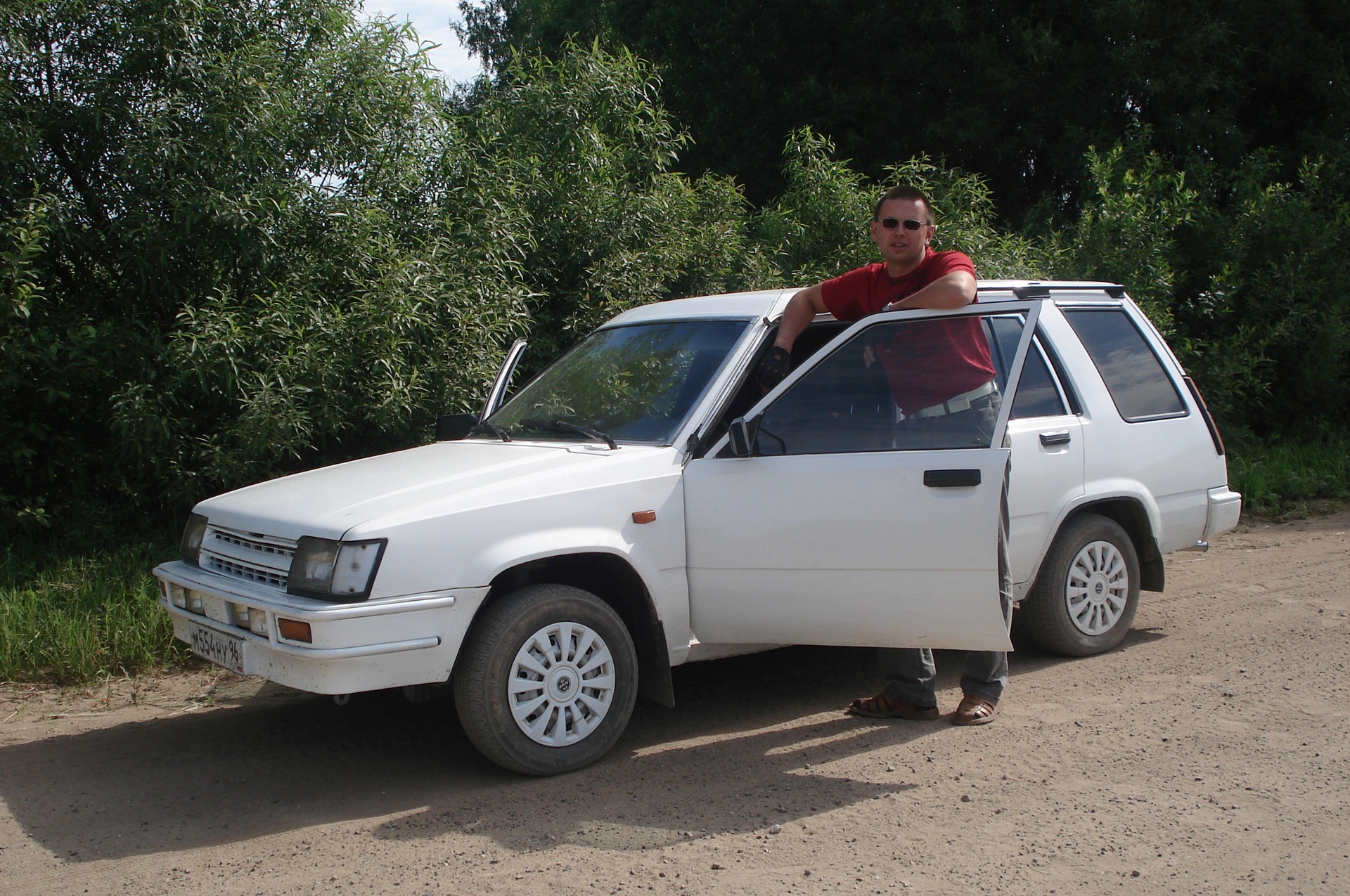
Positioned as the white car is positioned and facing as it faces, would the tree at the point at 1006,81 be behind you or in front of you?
behind

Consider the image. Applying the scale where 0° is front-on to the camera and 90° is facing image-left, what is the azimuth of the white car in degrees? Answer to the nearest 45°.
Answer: approximately 45°
